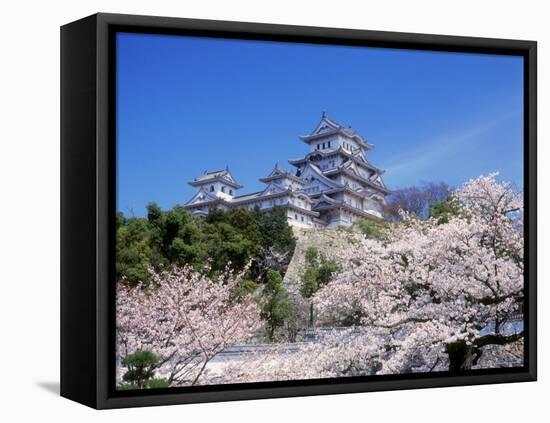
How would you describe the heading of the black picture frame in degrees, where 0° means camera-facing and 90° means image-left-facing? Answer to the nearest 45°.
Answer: approximately 315°
